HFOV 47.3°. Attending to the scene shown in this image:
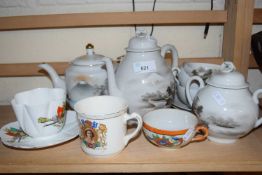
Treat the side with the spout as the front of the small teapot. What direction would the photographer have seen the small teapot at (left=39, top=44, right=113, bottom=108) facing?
facing to the left of the viewer

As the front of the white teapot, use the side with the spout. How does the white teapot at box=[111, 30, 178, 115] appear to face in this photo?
to the viewer's left

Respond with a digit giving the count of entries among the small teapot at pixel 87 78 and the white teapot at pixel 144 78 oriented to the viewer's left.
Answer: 2
